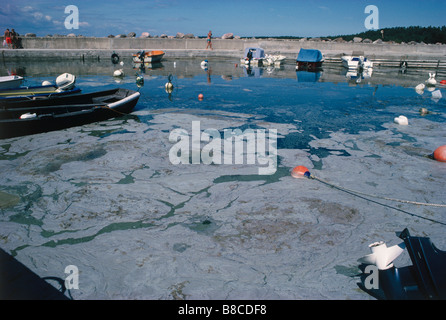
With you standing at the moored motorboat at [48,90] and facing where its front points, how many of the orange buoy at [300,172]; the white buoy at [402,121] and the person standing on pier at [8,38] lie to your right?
1

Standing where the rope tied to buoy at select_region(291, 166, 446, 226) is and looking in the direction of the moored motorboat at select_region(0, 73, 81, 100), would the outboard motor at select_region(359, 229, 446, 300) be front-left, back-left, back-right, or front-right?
back-left

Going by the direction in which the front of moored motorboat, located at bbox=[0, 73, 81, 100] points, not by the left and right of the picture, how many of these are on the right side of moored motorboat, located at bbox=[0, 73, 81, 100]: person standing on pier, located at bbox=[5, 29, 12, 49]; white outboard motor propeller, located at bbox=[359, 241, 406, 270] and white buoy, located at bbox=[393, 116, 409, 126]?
1
